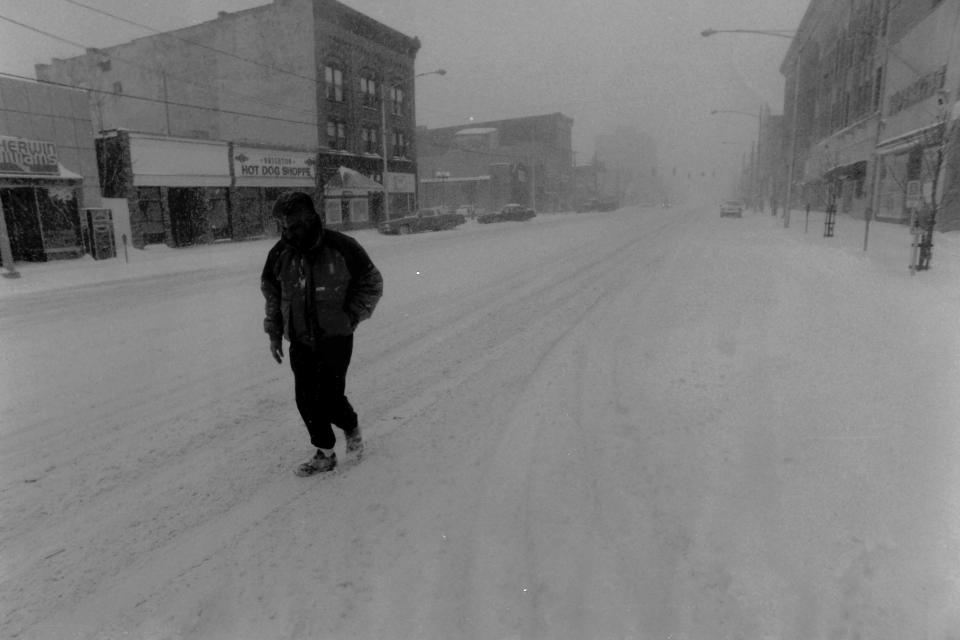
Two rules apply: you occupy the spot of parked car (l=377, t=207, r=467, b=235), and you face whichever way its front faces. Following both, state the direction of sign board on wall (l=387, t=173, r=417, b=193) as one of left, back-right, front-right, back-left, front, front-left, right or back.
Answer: back-right

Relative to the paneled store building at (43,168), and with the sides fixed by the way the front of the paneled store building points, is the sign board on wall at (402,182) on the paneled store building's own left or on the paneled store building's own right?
on the paneled store building's own left

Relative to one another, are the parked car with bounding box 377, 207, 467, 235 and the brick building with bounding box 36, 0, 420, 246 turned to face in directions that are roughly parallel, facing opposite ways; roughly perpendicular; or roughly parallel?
roughly perpendicular

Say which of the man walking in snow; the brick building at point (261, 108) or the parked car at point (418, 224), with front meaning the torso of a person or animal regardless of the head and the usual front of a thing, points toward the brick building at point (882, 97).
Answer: the brick building at point (261, 108)

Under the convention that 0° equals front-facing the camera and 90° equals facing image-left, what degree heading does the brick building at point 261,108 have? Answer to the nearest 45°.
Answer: approximately 315°

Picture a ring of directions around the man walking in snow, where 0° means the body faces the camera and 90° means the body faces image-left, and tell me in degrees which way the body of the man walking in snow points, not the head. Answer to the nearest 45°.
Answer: approximately 45°

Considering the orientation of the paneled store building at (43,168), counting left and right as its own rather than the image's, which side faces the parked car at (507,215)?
left

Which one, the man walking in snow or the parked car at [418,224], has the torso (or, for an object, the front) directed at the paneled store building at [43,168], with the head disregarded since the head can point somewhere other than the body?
the parked car

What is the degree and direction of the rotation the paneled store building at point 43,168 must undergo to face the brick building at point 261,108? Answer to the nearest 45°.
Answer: approximately 90° to its left

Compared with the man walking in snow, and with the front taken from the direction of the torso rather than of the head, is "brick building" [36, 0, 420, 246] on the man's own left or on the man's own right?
on the man's own right

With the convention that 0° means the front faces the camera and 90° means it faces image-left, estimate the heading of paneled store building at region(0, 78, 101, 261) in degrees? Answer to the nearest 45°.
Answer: approximately 315°
